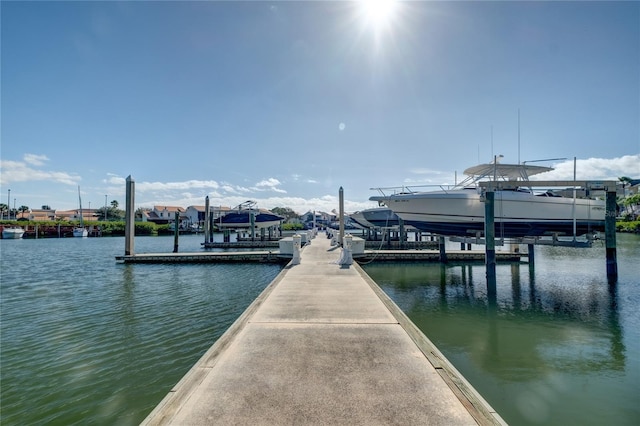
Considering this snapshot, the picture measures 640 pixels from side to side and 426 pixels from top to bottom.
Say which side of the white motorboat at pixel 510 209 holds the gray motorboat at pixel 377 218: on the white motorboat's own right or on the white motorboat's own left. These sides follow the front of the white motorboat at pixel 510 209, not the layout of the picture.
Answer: on the white motorboat's own right

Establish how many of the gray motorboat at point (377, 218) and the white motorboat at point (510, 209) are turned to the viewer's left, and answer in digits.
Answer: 2

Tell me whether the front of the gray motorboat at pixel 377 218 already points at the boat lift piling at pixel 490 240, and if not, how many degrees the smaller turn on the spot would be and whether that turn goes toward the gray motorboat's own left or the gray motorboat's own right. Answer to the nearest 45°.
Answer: approximately 90° to the gray motorboat's own left

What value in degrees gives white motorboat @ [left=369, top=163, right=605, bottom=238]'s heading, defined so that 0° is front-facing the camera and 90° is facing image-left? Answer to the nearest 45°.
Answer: approximately 90°

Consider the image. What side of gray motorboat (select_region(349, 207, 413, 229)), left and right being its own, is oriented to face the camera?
left
